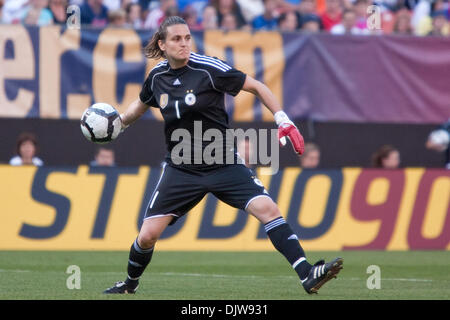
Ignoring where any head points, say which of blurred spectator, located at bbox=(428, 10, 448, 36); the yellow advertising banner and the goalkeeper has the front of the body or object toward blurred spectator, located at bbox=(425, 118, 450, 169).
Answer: blurred spectator, located at bbox=(428, 10, 448, 36)

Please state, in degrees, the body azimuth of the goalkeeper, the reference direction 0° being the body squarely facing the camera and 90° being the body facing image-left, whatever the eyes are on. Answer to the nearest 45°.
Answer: approximately 0°

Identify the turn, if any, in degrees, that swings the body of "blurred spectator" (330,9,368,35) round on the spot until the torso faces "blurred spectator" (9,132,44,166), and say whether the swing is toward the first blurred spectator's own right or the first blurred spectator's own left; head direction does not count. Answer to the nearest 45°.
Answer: approximately 45° to the first blurred spectator's own right

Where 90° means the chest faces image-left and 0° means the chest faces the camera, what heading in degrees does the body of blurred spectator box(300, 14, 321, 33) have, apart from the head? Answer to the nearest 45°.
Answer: approximately 0°

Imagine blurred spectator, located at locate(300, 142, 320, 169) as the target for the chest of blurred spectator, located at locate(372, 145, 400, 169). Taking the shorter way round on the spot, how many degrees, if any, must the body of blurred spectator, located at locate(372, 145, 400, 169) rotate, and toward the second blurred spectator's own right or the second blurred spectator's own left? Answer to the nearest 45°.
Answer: approximately 135° to the second blurred spectator's own right

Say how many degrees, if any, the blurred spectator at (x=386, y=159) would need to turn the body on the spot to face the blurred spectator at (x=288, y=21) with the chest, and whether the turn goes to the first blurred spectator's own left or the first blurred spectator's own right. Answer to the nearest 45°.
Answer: approximately 180°
